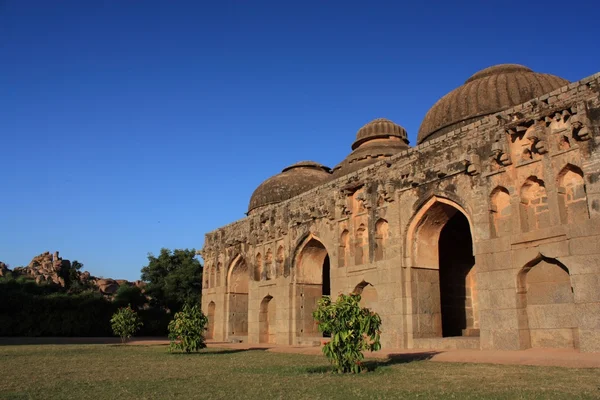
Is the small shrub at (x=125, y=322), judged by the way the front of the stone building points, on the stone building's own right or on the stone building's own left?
on the stone building's own right

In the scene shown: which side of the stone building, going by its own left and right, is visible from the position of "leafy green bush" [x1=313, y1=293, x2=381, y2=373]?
front

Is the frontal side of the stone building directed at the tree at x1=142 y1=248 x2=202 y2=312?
no

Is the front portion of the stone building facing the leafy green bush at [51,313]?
no

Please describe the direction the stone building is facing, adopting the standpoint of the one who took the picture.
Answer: facing the viewer and to the left of the viewer

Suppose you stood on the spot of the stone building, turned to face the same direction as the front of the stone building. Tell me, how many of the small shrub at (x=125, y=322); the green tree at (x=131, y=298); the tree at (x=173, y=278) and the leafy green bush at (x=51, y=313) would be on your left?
0

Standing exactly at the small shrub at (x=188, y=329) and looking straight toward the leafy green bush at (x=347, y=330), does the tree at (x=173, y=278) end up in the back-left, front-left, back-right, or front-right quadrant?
back-left

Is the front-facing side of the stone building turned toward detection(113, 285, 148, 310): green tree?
no

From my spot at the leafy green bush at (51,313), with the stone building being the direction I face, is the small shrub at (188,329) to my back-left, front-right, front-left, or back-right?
front-right

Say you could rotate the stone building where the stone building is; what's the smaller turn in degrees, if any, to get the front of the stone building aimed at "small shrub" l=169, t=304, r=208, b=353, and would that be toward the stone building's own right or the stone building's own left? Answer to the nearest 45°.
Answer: approximately 45° to the stone building's own right
